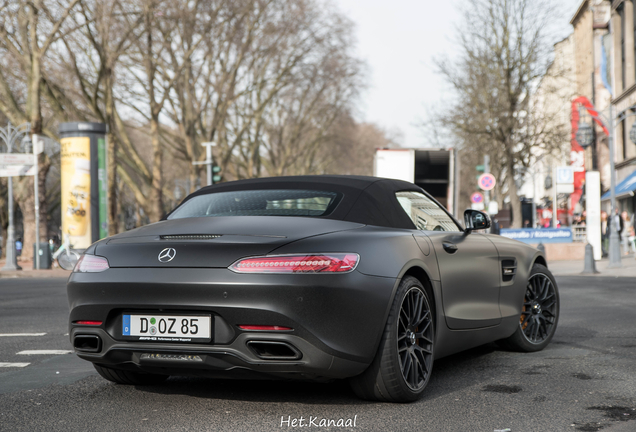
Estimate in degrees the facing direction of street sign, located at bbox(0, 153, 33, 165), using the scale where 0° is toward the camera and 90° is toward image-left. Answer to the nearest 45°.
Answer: approximately 0°

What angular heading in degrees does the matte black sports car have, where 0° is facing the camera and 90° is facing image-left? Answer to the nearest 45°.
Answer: approximately 225°

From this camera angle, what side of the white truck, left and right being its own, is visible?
back
